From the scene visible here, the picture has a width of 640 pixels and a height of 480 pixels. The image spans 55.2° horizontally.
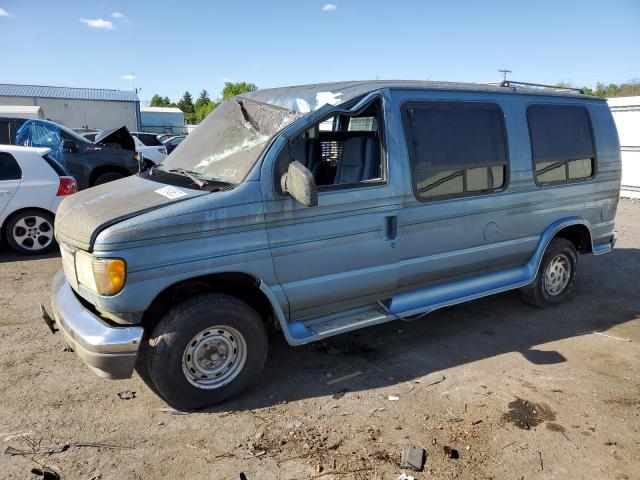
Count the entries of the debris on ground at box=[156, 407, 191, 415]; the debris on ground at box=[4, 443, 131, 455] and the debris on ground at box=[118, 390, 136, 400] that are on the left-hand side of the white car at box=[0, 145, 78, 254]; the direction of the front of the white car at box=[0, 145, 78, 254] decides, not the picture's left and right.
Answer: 3

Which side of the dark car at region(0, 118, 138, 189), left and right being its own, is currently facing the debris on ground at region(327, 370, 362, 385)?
right

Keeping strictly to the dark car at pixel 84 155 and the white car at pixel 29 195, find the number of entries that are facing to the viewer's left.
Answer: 1

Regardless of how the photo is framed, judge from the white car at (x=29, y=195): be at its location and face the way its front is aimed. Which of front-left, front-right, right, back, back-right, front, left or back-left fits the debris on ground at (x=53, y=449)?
left

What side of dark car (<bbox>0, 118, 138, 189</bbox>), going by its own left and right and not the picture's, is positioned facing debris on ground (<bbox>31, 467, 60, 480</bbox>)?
right

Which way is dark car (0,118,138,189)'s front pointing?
to the viewer's right

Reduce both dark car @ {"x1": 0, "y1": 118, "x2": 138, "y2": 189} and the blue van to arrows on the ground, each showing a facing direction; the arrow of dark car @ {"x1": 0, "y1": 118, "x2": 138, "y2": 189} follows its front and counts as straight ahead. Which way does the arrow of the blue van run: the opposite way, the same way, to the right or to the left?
the opposite way

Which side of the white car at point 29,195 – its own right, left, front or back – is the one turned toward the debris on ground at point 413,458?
left

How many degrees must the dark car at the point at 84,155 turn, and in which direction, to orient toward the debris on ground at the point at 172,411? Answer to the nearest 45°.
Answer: approximately 90° to its right

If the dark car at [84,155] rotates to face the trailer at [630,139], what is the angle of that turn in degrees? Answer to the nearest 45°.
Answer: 0° — it already faces it

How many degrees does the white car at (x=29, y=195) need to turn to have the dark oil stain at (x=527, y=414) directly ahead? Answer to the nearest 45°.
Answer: approximately 135° to its left

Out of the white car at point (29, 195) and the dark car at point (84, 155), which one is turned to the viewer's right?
the dark car

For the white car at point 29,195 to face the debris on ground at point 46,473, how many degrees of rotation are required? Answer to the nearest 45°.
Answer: approximately 90° to its left

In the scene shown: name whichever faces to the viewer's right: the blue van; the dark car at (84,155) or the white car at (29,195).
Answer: the dark car

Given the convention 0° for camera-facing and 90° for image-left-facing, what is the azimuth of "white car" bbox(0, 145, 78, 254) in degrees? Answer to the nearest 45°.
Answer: approximately 90°

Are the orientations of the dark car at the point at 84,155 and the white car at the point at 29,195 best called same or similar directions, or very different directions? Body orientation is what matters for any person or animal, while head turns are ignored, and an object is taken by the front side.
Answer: very different directions

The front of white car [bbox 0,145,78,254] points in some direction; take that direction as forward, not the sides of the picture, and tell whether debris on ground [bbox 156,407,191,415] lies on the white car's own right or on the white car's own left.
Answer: on the white car's own left
